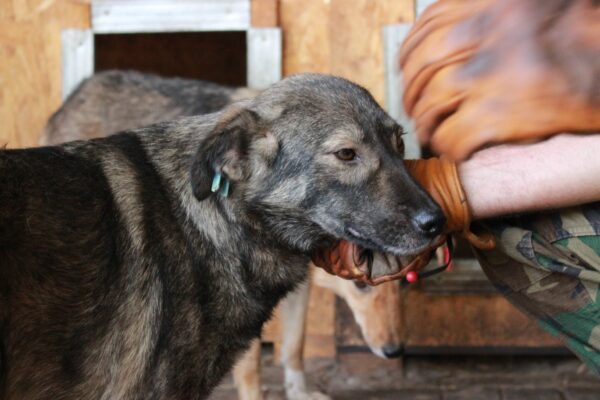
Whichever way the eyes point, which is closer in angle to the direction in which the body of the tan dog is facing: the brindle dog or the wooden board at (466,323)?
the wooden board

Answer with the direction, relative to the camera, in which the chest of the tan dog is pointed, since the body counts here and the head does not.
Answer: to the viewer's right

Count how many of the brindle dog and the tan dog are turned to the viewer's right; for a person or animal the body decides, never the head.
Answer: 2

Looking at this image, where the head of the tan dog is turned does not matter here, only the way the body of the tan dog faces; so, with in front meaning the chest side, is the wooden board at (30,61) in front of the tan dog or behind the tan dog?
behind

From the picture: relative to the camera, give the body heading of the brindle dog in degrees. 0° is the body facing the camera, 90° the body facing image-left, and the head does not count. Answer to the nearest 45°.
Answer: approximately 270°
